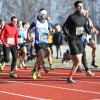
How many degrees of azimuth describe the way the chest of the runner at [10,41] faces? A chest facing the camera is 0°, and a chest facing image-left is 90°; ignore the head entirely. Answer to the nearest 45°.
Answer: approximately 315°

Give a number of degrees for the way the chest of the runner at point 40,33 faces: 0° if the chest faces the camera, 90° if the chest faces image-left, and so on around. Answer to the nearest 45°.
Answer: approximately 315°

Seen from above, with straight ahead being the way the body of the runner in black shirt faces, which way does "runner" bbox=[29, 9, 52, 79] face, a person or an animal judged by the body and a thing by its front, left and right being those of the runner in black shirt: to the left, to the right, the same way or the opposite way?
the same way

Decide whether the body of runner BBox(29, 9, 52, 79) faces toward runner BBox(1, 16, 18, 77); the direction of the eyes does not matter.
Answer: no

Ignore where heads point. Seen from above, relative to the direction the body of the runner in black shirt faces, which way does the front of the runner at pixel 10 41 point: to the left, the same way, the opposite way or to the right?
the same way
